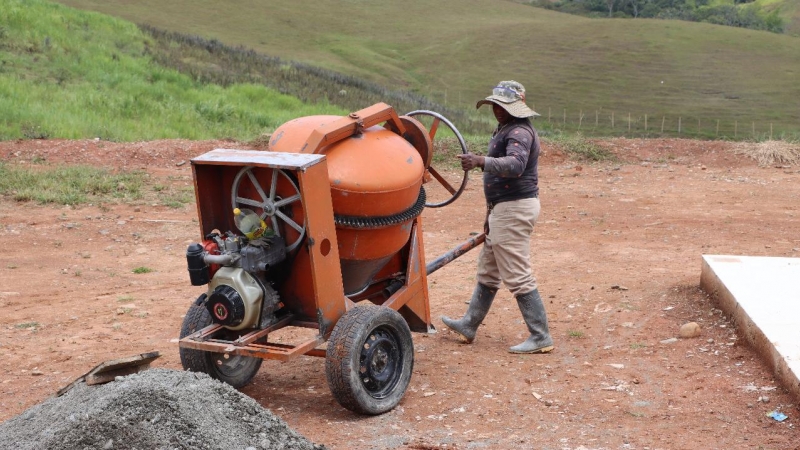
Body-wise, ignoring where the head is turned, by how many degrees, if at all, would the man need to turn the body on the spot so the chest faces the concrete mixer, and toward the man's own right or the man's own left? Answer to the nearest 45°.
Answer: approximately 45° to the man's own left

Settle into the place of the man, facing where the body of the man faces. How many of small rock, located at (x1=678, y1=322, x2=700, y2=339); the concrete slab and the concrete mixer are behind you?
2

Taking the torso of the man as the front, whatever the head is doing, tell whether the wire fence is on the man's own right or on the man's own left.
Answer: on the man's own right

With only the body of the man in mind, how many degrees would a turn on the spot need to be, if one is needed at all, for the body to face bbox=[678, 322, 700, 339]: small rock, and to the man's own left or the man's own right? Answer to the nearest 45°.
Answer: approximately 180°

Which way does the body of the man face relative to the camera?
to the viewer's left

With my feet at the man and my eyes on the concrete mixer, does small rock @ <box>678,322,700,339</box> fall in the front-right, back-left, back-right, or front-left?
back-left

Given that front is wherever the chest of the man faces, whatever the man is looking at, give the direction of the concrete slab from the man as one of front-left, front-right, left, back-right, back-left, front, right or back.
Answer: back
